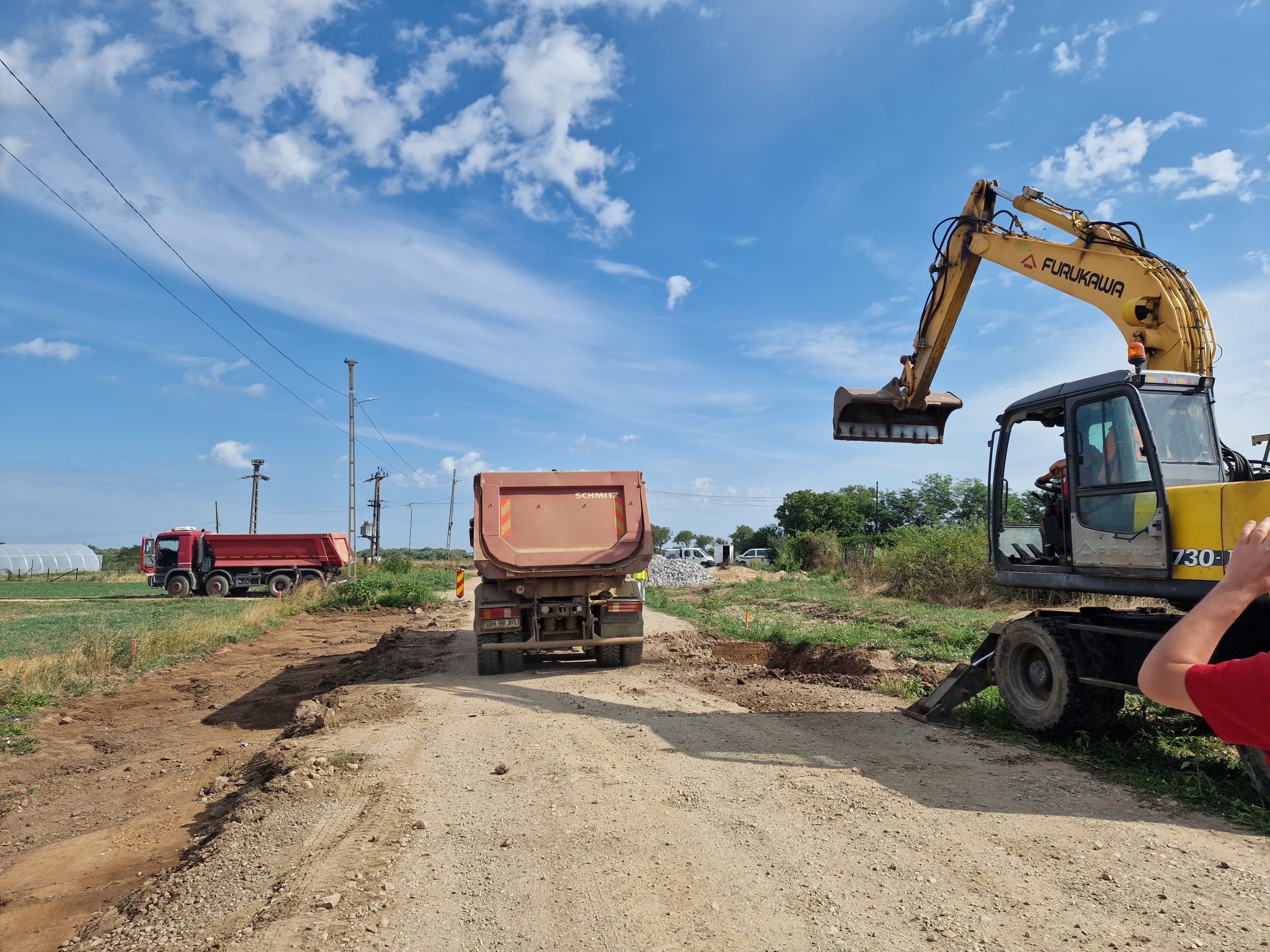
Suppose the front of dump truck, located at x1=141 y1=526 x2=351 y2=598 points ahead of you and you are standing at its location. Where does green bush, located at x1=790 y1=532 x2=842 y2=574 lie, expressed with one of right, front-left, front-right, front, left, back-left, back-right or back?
back

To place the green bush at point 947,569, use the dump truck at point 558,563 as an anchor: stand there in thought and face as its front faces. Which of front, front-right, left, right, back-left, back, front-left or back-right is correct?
front-right

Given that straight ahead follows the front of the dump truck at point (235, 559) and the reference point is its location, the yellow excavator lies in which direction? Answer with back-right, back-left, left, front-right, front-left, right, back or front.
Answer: left

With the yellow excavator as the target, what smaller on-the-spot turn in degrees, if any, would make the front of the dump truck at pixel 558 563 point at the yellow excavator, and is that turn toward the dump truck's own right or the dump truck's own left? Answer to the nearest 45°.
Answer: approximately 135° to the dump truck's own right

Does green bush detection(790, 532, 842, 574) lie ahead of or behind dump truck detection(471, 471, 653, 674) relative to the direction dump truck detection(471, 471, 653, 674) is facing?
ahead

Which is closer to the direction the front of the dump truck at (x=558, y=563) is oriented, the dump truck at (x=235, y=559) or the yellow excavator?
the dump truck

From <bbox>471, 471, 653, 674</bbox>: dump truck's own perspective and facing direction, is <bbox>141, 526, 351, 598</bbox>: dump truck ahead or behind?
ahead

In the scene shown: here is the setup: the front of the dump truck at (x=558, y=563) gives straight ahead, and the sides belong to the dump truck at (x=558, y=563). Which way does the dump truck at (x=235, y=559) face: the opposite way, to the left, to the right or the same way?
to the left

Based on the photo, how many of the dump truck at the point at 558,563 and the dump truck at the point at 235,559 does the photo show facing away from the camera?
1

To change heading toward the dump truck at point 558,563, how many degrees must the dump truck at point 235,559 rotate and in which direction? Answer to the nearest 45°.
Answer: approximately 90° to its left

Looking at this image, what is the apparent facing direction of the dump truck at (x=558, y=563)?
away from the camera

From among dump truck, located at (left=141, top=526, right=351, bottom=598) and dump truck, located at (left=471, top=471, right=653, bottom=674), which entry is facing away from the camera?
dump truck, located at (left=471, top=471, right=653, bottom=674)

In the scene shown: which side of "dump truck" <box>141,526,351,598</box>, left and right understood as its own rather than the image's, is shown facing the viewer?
left
